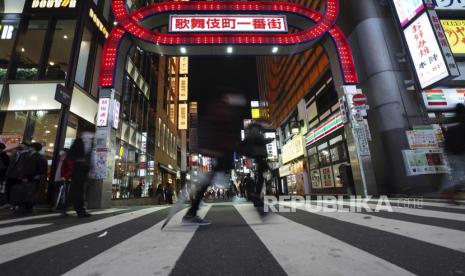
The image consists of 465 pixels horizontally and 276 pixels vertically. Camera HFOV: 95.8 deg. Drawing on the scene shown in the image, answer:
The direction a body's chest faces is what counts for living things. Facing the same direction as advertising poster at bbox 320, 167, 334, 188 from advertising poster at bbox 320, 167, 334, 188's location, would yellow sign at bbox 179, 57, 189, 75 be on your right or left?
on your right

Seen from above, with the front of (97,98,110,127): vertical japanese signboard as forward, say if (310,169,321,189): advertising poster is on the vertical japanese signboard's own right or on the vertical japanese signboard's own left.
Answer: on the vertical japanese signboard's own left

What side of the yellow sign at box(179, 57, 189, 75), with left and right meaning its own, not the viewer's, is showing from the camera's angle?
front

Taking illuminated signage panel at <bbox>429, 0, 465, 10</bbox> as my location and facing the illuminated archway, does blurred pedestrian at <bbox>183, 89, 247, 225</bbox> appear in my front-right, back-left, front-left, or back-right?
front-left

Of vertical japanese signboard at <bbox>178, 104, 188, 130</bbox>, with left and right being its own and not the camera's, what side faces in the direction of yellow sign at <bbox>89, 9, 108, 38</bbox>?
front

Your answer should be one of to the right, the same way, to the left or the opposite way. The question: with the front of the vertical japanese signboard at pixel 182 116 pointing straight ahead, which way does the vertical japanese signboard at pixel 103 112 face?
the same way

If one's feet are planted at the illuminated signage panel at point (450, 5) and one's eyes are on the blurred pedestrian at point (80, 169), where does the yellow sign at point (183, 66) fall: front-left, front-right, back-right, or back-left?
front-right
